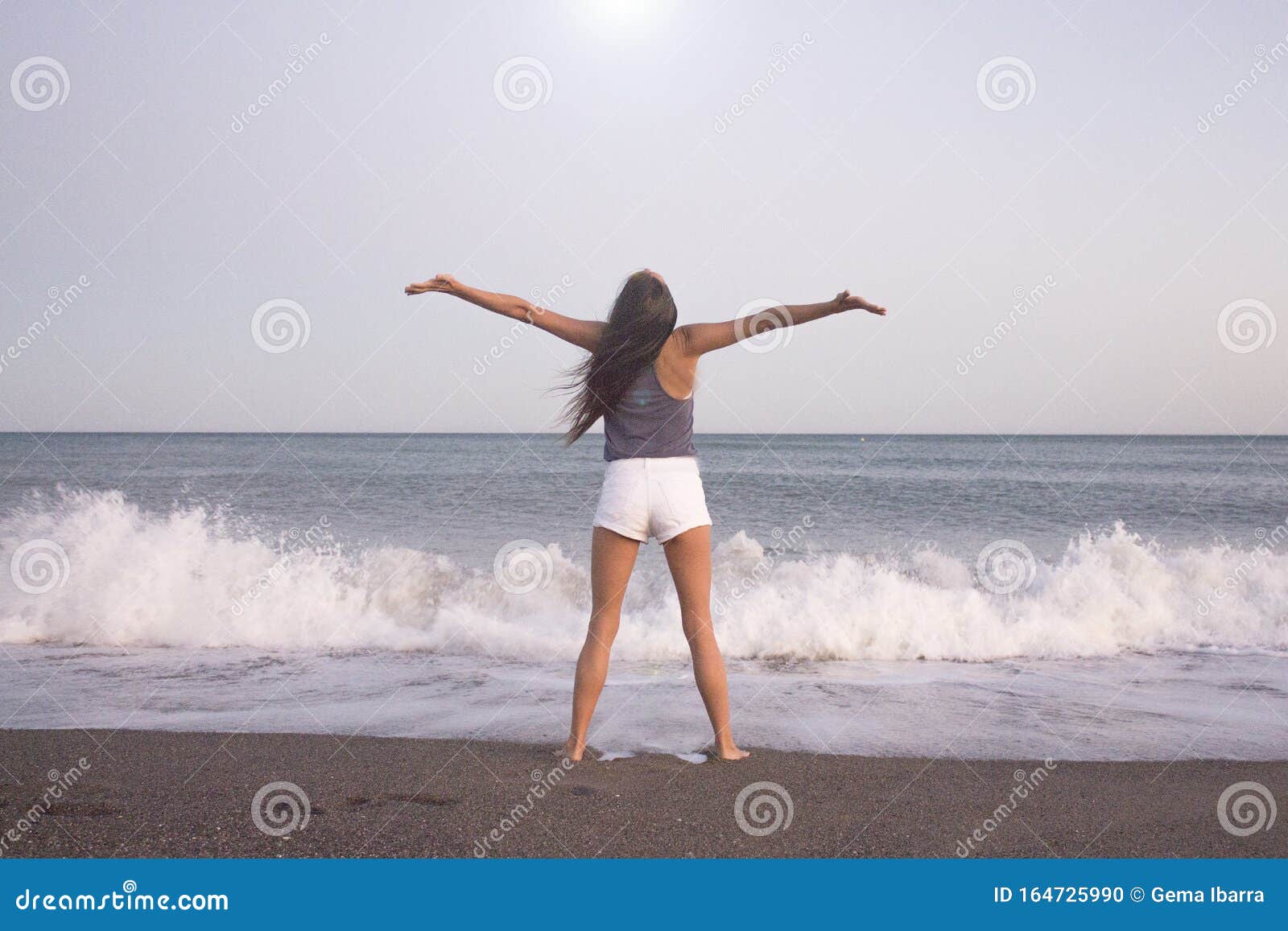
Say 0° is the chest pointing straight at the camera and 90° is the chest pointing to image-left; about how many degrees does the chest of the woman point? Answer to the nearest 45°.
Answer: approximately 180°

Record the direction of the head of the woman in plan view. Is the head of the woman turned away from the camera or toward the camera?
away from the camera
